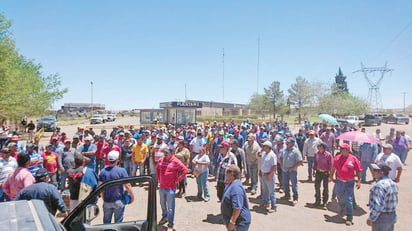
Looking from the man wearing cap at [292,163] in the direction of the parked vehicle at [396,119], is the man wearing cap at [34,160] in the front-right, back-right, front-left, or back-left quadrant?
back-left

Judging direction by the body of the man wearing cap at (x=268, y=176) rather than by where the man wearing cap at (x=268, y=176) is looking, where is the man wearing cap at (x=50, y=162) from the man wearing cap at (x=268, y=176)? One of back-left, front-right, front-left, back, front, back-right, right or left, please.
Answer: front-right

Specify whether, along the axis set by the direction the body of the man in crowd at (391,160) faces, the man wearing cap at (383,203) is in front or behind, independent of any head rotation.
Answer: in front

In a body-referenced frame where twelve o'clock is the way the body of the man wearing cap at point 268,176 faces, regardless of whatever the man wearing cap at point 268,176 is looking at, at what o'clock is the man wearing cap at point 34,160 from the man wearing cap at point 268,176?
the man wearing cap at point 34,160 is roughly at 1 o'clock from the man wearing cap at point 268,176.

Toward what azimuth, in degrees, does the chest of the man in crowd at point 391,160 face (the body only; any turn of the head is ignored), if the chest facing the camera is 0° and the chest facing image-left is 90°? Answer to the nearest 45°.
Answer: approximately 45°

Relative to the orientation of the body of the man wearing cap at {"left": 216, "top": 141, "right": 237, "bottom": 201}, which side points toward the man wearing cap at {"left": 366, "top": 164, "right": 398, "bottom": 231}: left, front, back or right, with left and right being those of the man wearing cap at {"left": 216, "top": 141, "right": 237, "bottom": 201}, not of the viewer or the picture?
left
